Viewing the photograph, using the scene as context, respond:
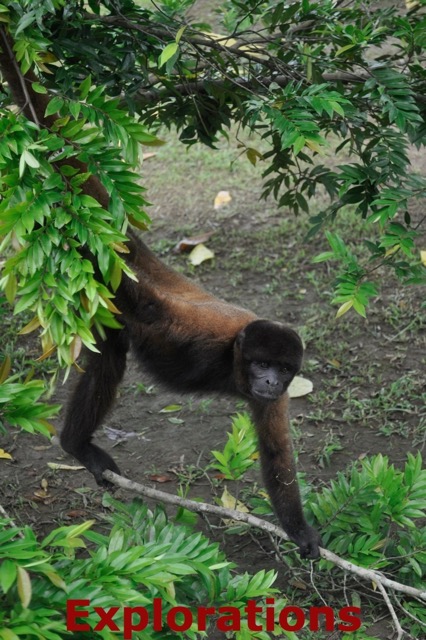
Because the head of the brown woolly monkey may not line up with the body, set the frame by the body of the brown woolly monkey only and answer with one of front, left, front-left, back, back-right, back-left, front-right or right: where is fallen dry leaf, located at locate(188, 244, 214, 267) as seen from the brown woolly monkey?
back-left

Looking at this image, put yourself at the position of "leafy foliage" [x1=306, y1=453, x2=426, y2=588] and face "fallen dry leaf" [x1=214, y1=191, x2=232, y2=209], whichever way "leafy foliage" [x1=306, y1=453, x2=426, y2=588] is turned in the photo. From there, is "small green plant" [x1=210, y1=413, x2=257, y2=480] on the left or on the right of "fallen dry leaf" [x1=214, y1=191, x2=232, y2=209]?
left

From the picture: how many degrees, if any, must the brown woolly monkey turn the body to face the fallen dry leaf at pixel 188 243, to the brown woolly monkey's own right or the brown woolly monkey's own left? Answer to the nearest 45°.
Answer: approximately 135° to the brown woolly monkey's own left

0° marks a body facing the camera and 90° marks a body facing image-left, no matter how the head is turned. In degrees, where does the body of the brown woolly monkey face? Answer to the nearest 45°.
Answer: approximately 315°

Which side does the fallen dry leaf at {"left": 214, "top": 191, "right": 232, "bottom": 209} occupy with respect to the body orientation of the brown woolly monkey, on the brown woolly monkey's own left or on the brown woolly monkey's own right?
on the brown woolly monkey's own left

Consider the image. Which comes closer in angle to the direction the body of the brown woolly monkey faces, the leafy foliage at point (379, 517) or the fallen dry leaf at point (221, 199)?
the leafy foliage
